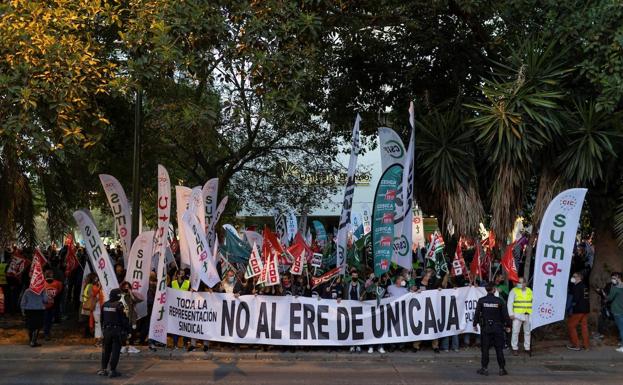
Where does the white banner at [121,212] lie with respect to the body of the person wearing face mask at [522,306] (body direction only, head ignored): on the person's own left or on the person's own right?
on the person's own right

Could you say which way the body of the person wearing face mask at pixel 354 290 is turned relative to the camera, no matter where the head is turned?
toward the camera

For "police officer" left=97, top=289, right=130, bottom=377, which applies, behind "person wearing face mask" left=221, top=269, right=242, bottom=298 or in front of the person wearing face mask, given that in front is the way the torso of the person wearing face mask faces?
in front

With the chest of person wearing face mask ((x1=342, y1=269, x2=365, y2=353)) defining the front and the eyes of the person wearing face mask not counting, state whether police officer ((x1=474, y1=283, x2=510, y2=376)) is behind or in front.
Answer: in front

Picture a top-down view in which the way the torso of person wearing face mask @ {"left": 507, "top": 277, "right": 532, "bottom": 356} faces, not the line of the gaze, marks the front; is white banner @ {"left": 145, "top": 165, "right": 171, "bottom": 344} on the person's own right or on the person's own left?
on the person's own right

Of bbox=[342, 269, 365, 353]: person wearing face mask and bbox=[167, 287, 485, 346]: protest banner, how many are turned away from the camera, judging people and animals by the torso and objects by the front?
0

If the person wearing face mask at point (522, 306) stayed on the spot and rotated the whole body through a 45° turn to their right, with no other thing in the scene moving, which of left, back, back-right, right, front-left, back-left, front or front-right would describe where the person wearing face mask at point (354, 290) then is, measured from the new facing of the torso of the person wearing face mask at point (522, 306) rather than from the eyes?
front-right

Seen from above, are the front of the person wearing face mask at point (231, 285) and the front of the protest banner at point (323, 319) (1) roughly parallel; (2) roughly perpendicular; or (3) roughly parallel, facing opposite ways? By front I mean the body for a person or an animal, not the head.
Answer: roughly parallel

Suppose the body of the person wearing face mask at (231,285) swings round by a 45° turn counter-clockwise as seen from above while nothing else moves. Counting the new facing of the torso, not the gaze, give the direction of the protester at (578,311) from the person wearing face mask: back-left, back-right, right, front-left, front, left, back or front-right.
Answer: front-left

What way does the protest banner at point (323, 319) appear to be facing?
toward the camera

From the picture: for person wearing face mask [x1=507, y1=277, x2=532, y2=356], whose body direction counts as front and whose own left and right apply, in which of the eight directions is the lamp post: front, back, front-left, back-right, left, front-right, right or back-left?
right

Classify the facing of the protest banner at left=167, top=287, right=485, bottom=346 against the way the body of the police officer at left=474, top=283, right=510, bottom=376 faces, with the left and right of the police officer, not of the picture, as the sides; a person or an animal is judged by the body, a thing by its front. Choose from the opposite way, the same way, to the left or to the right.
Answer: the opposite way

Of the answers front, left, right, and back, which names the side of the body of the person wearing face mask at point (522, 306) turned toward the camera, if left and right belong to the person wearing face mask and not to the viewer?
front

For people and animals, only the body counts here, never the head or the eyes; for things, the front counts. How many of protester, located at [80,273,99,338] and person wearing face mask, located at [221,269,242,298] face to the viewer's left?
0
